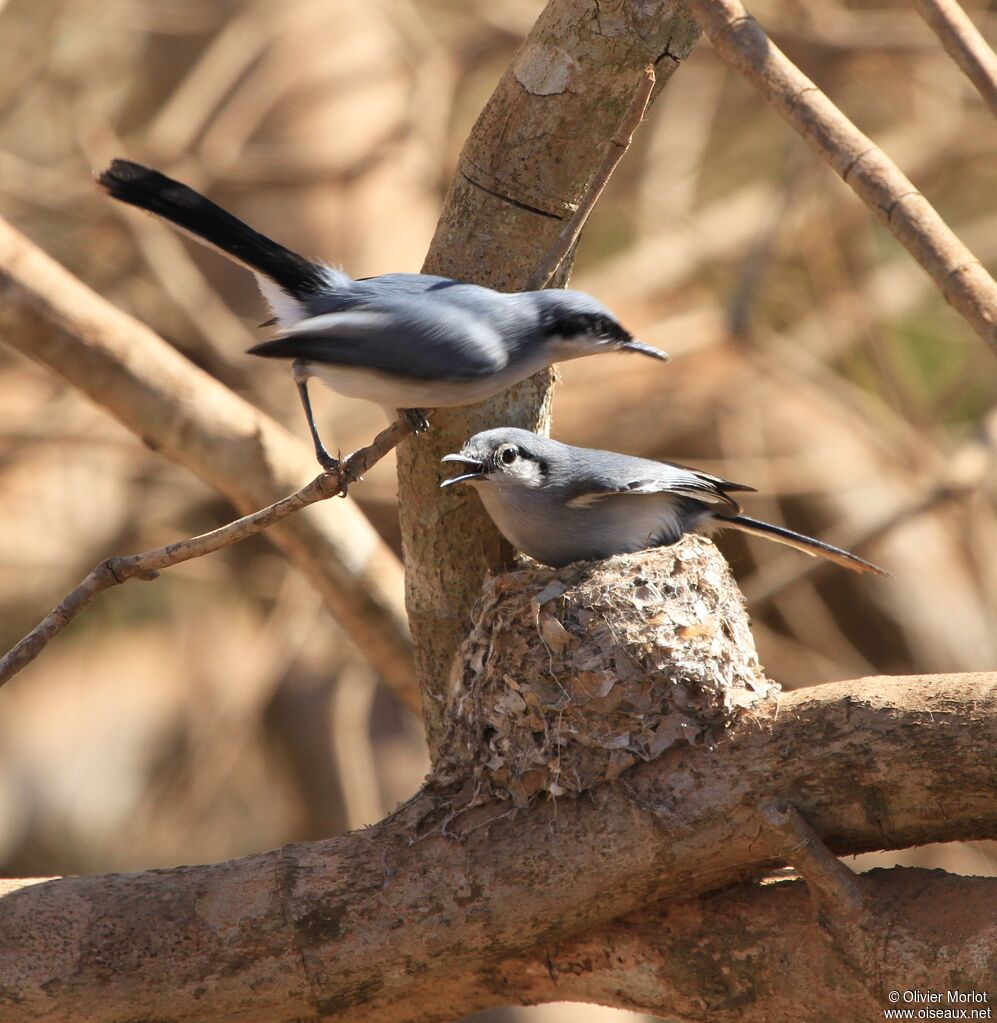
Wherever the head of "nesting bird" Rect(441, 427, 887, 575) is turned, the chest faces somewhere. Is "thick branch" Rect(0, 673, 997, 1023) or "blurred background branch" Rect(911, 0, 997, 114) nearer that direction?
the thick branch

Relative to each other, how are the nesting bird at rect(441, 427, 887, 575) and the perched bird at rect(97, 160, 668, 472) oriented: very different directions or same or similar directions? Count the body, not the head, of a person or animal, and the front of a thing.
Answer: very different directions

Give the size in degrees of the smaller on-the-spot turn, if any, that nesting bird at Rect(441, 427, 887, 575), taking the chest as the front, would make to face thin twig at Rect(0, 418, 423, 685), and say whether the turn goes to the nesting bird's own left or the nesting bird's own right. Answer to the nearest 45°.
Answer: approximately 45° to the nesting bird's own left

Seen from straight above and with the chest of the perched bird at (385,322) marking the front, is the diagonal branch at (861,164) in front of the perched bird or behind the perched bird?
in front

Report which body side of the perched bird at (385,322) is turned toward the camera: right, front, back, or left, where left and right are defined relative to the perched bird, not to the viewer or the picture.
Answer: right

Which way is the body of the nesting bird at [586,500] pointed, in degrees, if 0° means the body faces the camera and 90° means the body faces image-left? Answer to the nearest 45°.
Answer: approximately 90°
